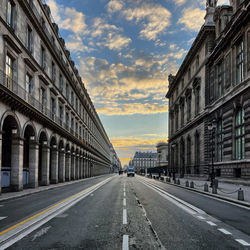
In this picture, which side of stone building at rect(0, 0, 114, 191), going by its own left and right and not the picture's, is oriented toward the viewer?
right
